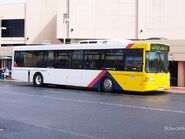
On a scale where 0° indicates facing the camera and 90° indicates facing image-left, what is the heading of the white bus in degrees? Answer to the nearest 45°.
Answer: approximately 315°
